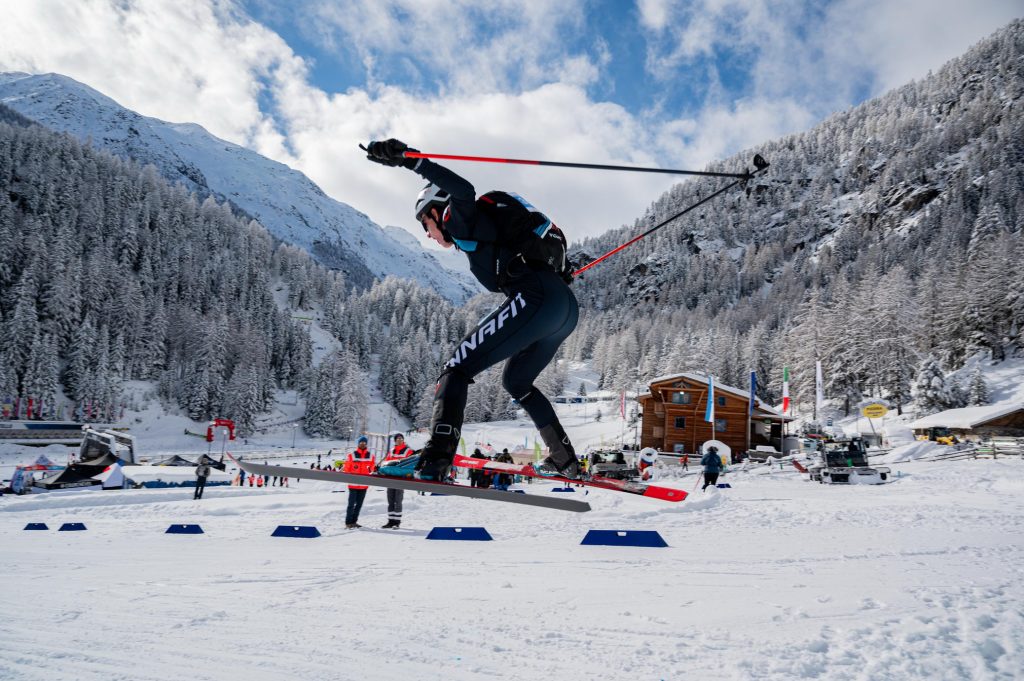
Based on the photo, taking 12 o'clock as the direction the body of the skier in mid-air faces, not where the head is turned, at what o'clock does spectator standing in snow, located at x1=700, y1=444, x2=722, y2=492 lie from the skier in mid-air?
The spectator standing in snow is roughly at 4 o'clock from the skier in mid-air.

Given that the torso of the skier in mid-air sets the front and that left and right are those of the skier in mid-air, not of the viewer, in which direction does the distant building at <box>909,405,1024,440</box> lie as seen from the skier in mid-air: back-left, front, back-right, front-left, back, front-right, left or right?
back-right

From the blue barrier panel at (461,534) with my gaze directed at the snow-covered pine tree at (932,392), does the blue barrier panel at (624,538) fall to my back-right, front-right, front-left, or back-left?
front-right

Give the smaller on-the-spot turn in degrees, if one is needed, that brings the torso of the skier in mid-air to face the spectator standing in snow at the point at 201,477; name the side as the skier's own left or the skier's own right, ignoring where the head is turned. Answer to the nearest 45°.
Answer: approximately 45° to the skier's own right

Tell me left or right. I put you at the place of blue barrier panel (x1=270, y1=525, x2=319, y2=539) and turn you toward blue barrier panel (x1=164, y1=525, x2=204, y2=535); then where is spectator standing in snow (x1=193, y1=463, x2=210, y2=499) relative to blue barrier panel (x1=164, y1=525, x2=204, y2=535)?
right

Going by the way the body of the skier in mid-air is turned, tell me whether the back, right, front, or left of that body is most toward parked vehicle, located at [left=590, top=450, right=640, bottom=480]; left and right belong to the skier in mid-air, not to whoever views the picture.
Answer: right

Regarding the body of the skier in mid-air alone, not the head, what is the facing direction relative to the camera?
to the viewer's left

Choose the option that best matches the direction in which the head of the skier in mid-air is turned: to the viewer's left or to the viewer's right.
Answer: to the viewer's left

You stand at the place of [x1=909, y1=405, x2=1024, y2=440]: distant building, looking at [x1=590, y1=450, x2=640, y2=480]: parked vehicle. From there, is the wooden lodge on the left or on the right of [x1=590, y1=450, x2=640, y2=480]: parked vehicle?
right

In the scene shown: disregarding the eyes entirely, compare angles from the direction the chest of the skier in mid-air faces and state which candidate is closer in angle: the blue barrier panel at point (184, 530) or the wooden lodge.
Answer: the blue barrier panel

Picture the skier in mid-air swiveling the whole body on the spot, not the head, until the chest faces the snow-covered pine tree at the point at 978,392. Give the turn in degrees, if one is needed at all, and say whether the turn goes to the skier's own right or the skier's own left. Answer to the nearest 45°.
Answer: approximately 135° to the skier's own right
